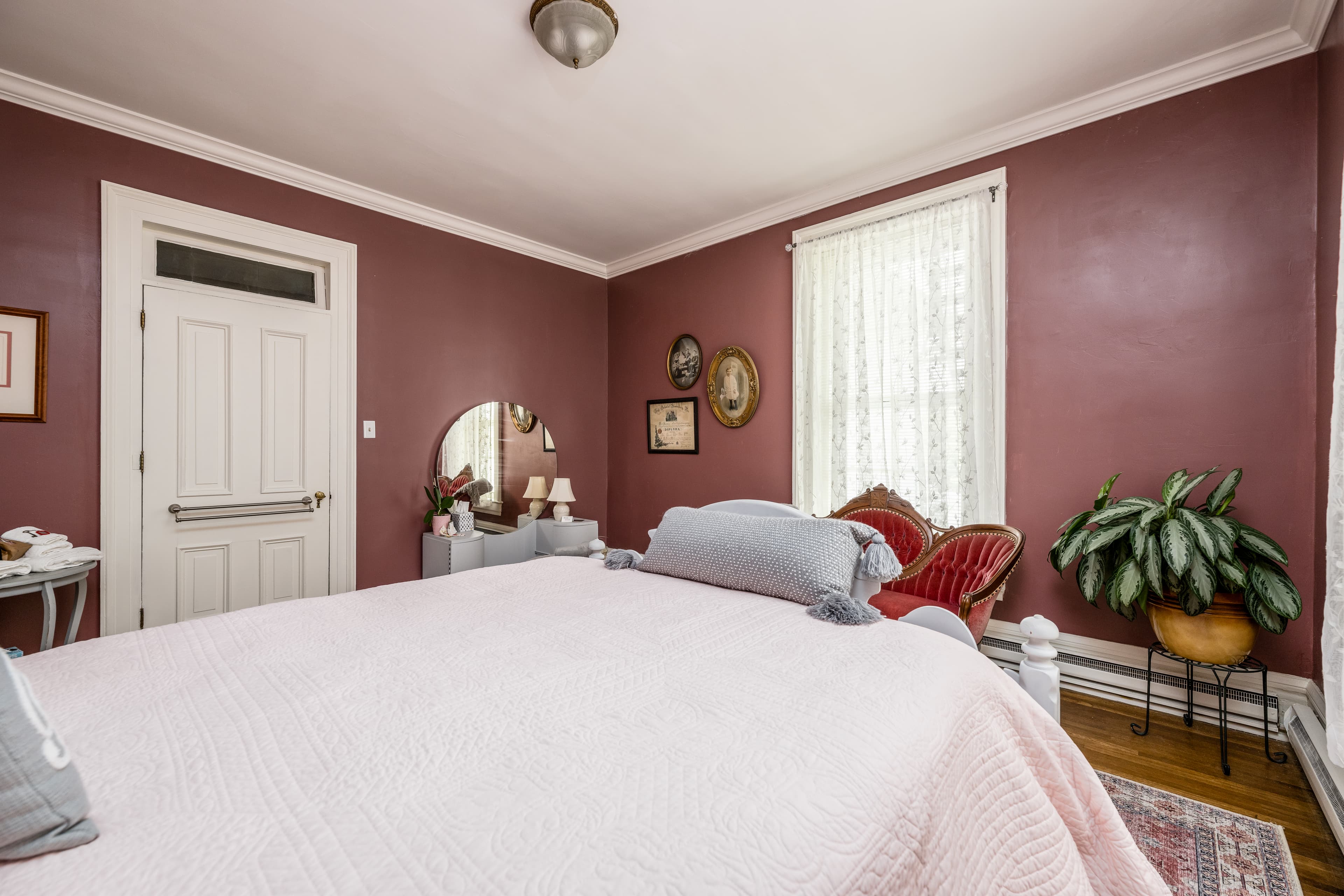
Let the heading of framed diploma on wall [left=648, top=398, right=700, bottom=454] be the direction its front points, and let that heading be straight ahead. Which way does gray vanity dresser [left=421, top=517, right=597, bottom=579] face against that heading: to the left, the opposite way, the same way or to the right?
to the left

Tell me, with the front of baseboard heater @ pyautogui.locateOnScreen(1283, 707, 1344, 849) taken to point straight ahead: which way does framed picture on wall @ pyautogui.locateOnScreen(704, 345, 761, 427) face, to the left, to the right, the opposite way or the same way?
to the left

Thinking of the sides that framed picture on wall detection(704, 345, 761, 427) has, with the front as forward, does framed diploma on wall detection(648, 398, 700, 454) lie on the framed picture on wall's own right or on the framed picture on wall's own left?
on the framed picture on wall's own right

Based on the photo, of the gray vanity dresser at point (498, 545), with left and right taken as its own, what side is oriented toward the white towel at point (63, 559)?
right

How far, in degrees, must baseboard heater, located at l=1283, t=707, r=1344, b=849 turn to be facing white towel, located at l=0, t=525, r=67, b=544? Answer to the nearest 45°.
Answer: approximately 45° to its left

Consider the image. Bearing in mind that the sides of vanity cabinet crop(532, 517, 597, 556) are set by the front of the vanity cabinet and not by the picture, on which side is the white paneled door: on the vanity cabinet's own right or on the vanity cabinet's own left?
on the vanity cabinet's own right

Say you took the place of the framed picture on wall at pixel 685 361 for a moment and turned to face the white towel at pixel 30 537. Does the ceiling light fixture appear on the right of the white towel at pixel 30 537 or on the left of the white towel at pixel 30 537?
left

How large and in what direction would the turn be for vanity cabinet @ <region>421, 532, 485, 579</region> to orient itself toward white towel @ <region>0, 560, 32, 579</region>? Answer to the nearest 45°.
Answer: approximately 90° to its right

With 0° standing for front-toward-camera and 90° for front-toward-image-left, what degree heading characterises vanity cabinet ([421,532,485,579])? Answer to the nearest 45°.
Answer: approximately 315°
